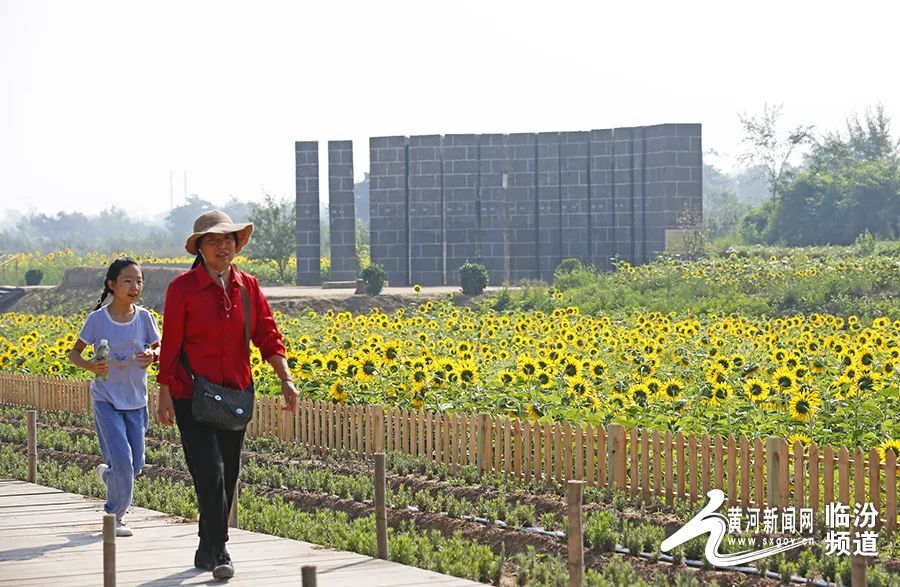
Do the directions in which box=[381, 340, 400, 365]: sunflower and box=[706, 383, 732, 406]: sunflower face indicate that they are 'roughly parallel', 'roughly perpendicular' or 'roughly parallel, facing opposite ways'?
roughly parallel

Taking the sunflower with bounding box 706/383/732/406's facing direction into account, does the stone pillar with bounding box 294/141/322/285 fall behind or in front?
behind

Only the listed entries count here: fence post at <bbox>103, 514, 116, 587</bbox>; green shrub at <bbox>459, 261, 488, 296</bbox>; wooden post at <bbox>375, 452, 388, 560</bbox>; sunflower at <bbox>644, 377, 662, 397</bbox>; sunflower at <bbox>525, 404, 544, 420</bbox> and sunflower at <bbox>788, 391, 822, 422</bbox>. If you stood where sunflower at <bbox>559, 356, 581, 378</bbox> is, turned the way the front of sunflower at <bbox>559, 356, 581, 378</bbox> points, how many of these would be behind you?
1

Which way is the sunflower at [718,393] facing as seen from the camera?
toward the camera

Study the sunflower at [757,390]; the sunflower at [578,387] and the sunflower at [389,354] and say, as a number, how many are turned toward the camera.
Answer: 3

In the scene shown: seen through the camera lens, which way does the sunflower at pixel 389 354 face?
facing the viewer

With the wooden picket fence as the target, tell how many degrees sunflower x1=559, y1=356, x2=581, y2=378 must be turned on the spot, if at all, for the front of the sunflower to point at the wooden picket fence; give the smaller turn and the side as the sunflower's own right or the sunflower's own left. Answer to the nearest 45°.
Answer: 0° — it already faces it

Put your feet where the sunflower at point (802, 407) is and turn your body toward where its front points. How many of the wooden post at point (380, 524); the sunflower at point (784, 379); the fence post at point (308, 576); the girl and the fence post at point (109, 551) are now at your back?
1

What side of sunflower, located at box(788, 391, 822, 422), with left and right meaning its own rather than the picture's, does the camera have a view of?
front

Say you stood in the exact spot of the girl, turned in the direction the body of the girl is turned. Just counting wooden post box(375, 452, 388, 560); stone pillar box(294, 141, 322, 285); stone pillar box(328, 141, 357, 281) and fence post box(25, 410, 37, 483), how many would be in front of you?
1

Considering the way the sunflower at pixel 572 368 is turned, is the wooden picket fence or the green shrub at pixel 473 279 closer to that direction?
the wooden picket fence

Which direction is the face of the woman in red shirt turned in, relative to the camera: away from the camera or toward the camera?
toward the camera
